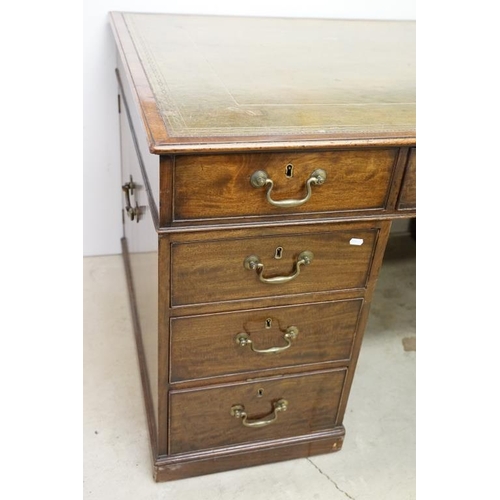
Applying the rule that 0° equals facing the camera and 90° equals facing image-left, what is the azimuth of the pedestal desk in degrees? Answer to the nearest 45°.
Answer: approximately 0°
